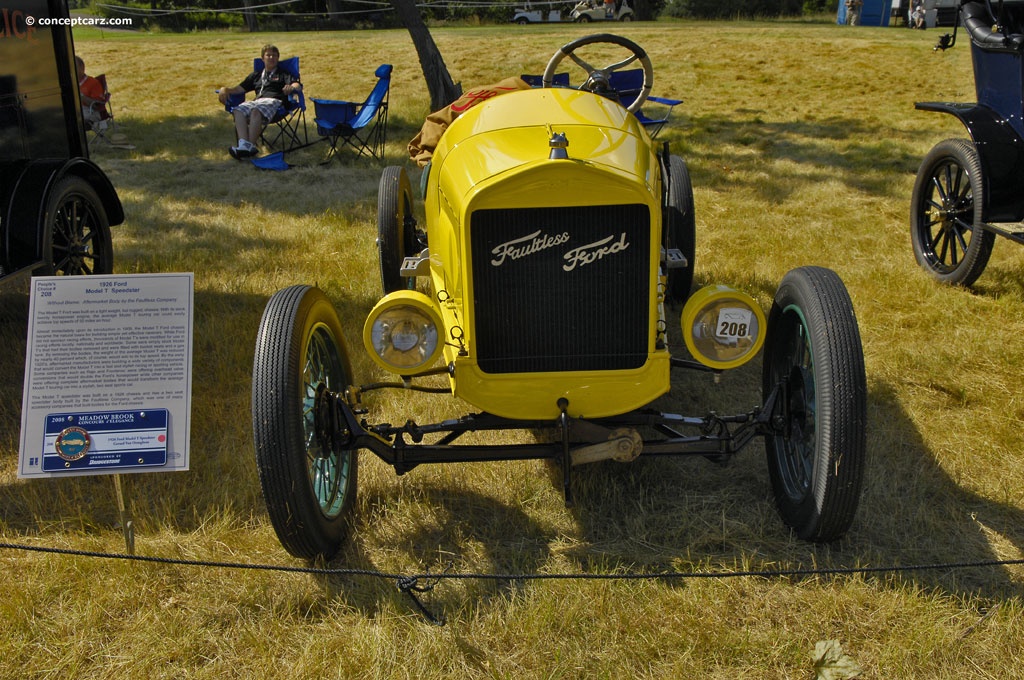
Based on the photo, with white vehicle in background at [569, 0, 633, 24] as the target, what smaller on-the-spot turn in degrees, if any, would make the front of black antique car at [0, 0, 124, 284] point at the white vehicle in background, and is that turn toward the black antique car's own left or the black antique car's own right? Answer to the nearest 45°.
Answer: approximately 180°

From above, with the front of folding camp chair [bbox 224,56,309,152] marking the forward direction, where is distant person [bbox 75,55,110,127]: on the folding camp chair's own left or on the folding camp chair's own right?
on the folding camp chair's own right

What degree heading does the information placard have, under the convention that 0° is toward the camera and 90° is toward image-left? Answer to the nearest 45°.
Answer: approximately 0°

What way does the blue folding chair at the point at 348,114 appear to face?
to the viewer's left

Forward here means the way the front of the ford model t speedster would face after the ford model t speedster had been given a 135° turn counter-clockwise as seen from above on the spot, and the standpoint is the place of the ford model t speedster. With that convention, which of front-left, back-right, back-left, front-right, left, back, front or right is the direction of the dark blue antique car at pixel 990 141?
front

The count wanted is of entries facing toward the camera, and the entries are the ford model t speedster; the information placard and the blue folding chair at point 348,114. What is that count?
2

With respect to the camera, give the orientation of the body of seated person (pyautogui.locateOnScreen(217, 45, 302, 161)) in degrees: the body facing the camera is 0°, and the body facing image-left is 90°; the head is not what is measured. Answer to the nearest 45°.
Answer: approximately 45°

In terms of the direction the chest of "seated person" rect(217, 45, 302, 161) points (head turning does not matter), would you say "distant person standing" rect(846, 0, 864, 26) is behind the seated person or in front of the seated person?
behind

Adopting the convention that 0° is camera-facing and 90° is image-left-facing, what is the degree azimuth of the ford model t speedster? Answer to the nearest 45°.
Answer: approximately 0°

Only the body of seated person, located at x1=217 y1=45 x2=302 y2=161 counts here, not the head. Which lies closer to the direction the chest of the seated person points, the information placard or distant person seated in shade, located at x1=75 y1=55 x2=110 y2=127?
the information placard

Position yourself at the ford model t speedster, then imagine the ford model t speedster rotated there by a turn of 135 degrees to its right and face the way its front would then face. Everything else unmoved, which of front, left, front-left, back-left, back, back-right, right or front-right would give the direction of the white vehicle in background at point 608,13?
front-right
